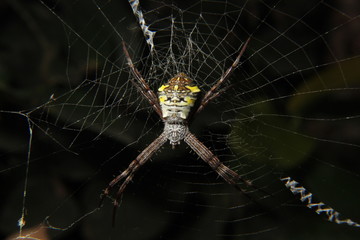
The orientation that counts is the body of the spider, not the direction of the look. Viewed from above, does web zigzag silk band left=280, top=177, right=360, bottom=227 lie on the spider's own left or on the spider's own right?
on the spider's own left
